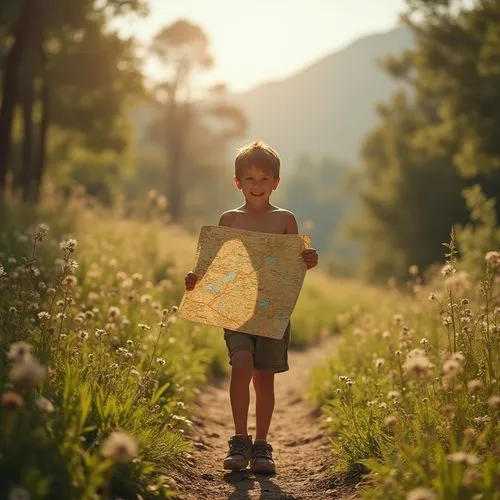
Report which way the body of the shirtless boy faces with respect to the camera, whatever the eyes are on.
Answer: toward the camera

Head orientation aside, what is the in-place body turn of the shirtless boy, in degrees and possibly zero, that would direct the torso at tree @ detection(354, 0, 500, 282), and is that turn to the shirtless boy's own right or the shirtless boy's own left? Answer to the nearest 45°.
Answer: approximately 180°

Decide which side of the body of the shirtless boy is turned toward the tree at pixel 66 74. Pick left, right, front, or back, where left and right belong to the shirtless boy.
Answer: back

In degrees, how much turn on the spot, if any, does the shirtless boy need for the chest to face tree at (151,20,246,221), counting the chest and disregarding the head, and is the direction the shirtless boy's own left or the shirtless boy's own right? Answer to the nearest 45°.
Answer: approximately 180°

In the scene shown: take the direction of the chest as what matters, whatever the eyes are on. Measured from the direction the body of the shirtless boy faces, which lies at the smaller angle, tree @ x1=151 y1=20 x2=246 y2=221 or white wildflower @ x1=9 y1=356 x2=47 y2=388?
the white wildflower

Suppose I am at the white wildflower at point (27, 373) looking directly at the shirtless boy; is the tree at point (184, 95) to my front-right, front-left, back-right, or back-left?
front-left
